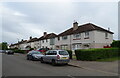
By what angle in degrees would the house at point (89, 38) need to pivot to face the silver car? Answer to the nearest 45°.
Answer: approximately 45° to its left

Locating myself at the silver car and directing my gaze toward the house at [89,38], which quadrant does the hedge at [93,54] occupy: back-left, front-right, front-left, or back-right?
front-right

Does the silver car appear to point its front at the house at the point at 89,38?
no

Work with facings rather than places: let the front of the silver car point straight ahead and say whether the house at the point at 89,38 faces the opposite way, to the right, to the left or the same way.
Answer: to the left

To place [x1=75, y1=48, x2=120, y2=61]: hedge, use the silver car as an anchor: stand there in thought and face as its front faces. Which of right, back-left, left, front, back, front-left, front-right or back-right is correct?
right

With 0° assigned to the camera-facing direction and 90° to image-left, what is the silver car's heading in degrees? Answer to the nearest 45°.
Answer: approximately 135°

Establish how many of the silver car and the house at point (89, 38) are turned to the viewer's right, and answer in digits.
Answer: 0
